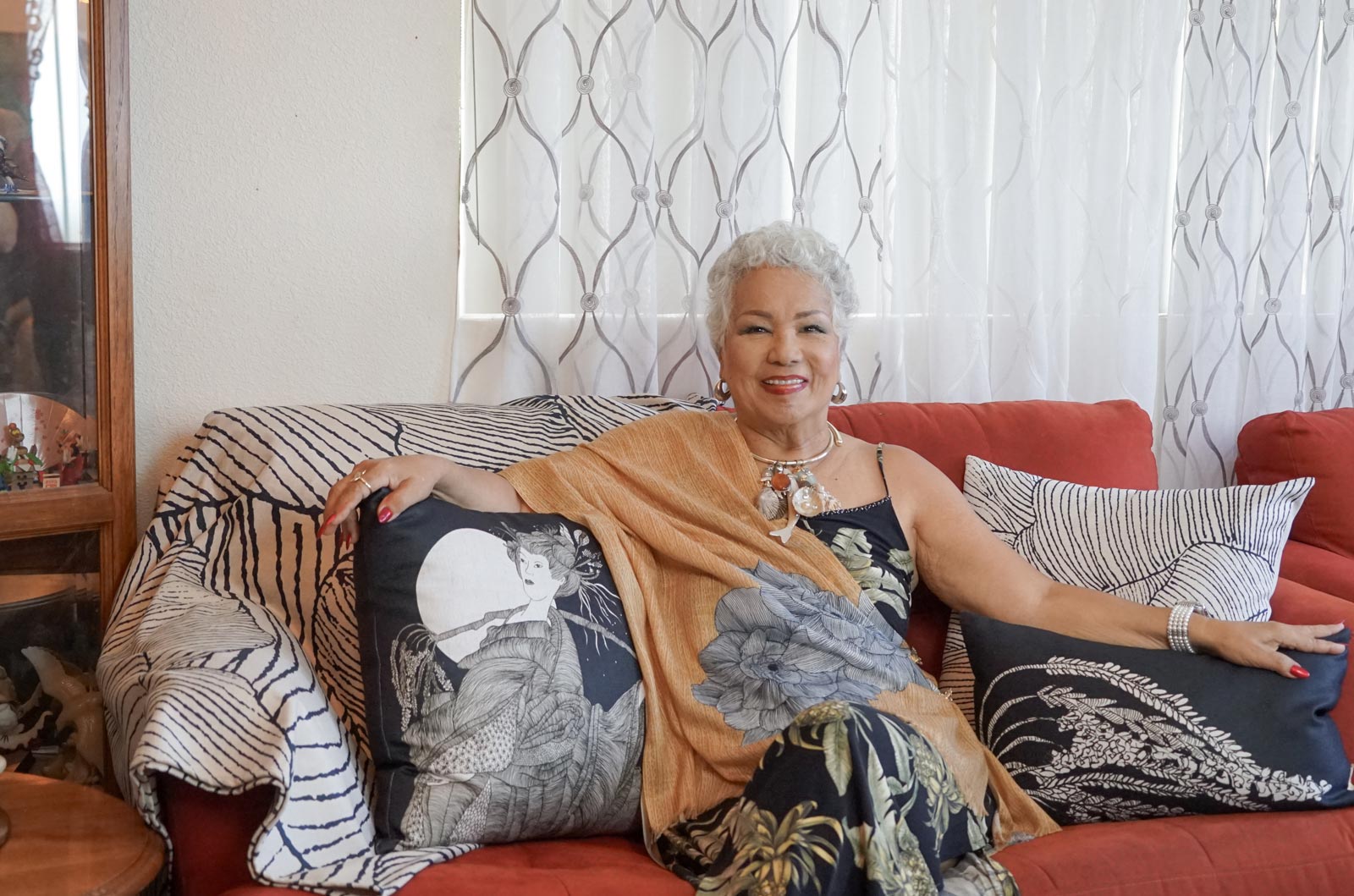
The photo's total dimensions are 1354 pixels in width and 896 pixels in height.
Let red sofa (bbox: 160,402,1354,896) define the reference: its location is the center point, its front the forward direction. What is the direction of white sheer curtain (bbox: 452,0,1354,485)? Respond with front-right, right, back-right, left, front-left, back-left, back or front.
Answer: back

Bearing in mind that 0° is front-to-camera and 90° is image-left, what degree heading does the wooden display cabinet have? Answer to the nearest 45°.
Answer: approximately 315°

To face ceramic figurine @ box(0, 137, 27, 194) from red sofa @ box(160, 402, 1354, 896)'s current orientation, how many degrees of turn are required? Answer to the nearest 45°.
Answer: approximately 90° to its right

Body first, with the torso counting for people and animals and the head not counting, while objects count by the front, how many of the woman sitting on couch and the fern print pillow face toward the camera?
2

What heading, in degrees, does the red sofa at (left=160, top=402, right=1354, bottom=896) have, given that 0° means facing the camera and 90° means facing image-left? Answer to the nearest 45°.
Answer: approximately 0°

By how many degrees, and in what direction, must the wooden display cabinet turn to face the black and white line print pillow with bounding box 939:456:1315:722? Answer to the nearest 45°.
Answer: approximately 45° to its left
